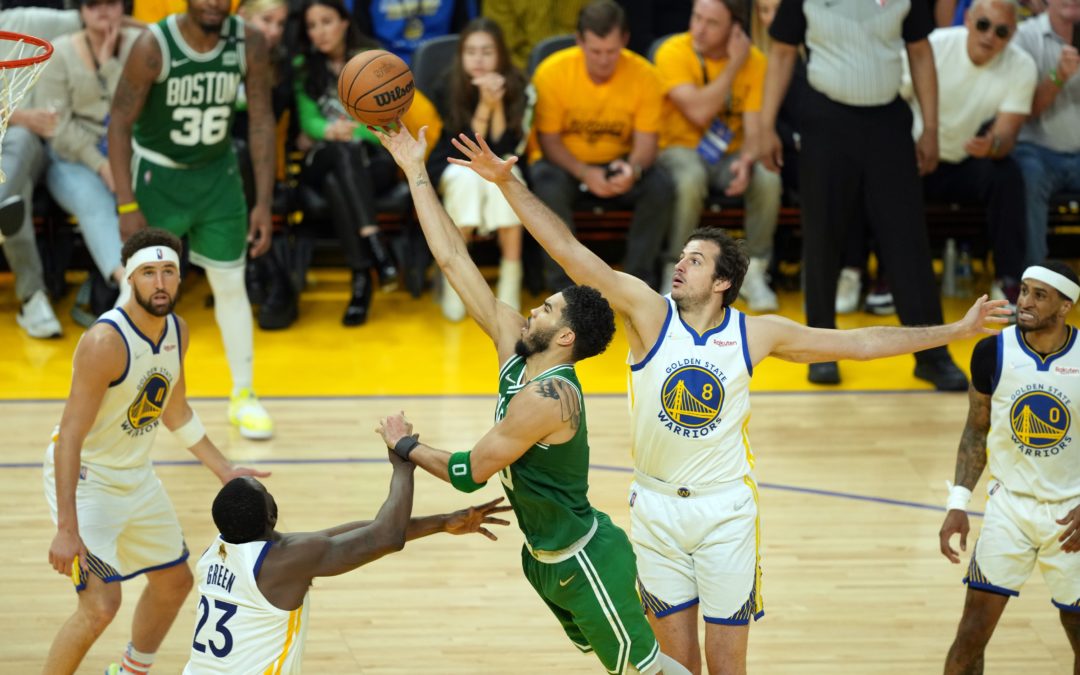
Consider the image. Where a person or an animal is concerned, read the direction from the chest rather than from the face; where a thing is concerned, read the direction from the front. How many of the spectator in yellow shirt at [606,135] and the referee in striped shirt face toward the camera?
2

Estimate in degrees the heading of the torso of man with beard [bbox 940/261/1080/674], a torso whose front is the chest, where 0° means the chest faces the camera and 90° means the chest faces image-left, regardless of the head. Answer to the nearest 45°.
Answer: approximately 0°

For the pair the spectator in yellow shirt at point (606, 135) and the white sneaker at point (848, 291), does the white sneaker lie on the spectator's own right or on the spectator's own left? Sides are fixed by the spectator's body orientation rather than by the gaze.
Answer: on the spectator's own left

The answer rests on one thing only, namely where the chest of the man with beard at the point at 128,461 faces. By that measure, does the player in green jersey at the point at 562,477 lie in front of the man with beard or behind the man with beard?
in front

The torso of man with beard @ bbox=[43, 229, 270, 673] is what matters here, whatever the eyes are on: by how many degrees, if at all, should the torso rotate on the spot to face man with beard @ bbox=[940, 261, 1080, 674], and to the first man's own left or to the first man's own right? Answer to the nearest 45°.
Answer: approximately 45° to the first man's own left

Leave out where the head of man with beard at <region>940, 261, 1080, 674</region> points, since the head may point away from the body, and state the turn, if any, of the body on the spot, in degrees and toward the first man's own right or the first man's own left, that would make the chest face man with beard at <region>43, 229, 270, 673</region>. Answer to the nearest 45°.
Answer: approximately 45° to the first man's own right

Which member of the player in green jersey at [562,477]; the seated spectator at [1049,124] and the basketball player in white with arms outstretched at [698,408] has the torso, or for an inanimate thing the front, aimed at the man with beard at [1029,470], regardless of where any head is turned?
the seated spectator

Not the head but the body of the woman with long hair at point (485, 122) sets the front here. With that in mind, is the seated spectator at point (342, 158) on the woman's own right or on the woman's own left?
on the woman's own right
